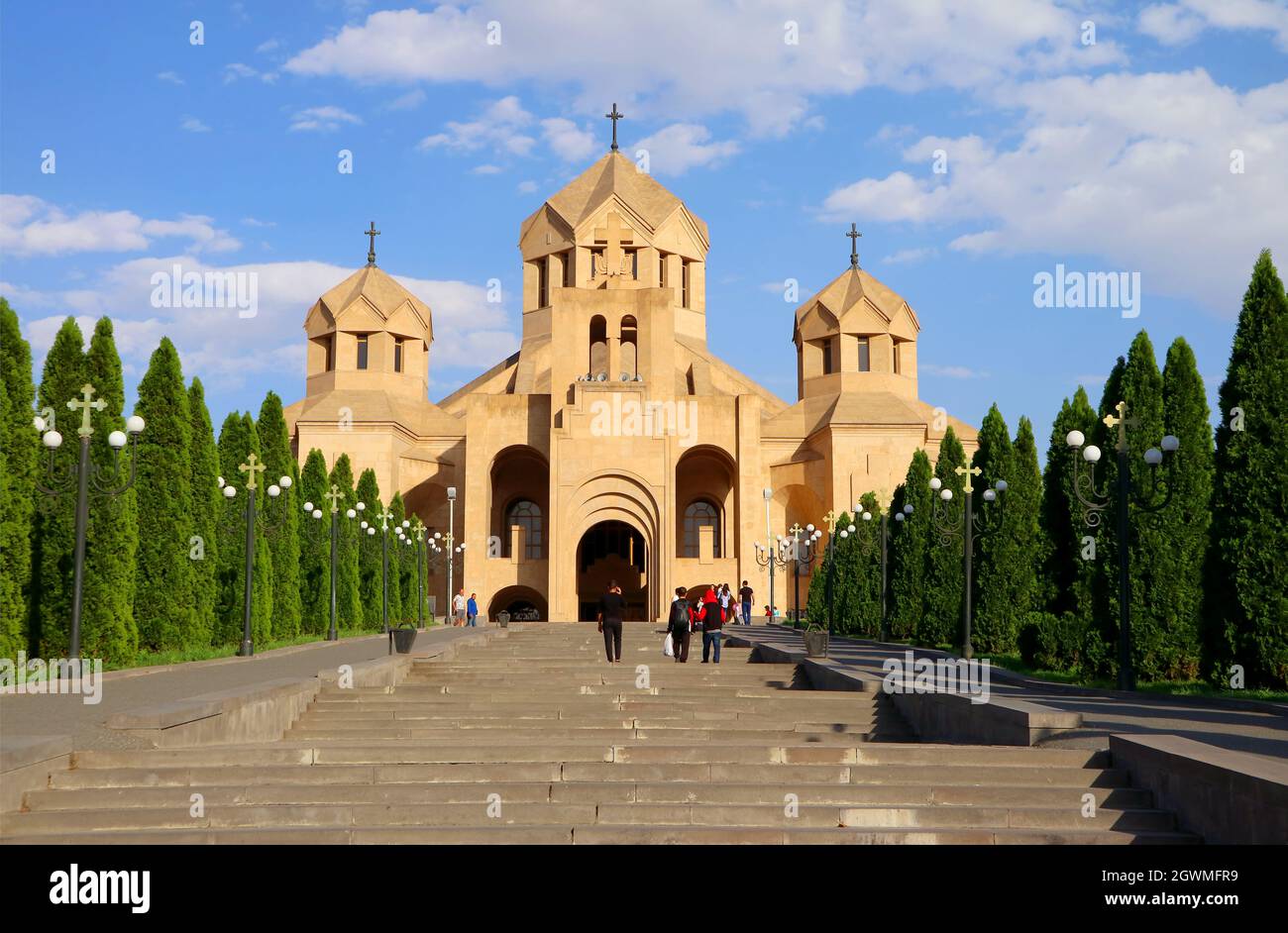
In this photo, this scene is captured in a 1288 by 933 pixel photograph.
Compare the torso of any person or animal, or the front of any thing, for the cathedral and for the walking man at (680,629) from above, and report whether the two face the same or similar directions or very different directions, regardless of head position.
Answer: very different directions

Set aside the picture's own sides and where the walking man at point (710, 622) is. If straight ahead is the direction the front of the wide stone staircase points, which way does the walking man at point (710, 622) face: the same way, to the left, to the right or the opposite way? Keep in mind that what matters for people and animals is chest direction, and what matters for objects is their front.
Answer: the opposite way

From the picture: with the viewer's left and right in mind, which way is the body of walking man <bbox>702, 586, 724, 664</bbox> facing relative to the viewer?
facing away from the viewer

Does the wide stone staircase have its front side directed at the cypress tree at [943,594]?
no

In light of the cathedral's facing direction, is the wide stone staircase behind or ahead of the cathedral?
ahead

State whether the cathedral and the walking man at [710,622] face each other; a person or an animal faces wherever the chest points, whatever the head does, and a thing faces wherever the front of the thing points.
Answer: yes

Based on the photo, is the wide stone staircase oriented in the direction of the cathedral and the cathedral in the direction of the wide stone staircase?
no

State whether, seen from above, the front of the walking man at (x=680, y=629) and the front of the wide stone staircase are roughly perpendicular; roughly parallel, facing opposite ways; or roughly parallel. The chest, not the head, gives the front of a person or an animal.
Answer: roughly parallel, facing opposite ways

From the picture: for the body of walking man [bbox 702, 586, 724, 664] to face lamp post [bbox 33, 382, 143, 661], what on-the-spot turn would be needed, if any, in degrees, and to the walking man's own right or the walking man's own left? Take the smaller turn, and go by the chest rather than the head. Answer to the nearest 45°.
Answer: approximately 135° to the walking man's own left

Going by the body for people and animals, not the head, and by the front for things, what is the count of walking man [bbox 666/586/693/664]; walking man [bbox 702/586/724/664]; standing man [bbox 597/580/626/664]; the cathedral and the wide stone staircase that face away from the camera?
3

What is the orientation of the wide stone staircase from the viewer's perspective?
toward the camera

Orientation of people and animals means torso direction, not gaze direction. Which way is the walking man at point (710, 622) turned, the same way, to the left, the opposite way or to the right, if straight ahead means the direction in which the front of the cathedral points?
the opposite way

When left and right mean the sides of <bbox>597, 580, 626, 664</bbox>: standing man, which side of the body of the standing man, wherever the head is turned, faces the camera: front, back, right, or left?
back

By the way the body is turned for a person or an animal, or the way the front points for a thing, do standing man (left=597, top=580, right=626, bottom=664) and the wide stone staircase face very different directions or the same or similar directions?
very different directions

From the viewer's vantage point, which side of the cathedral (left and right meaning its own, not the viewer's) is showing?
front

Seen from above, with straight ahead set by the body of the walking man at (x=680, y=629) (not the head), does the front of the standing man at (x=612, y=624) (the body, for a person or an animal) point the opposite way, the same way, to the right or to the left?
the same way

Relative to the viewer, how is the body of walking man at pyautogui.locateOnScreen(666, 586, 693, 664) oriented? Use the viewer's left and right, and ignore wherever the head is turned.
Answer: facing away from the viewer
